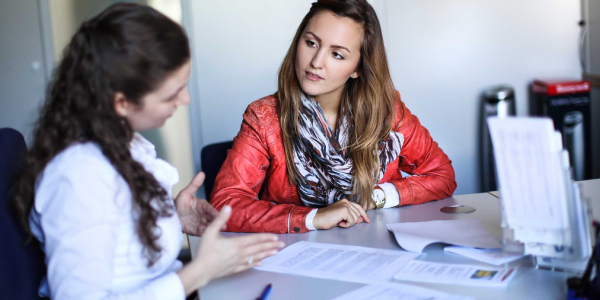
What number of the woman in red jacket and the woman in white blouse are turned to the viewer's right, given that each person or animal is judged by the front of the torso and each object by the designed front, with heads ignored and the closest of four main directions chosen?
1

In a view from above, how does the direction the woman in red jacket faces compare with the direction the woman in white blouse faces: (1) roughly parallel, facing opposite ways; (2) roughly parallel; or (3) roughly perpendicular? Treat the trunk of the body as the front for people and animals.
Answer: roughly perpendicular

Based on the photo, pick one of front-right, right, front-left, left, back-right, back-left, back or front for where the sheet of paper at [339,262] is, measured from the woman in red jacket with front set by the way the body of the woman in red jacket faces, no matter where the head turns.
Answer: front

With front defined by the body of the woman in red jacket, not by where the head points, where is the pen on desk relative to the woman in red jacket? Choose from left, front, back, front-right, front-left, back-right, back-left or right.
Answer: front

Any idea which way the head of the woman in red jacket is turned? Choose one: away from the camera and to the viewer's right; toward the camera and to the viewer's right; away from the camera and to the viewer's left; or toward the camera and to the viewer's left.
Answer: toward the camera and to the viewer's left

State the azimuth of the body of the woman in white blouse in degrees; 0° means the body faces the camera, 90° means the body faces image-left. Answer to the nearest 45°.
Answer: approximately 270°

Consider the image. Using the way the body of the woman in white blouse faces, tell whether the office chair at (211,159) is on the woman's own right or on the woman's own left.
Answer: on the woman's own left

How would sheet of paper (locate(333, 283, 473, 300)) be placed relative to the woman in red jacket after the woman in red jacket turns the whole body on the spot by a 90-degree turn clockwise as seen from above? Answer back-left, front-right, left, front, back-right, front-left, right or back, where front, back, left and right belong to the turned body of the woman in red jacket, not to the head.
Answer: left

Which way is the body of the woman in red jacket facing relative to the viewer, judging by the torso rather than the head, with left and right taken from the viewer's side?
facing the viewer
